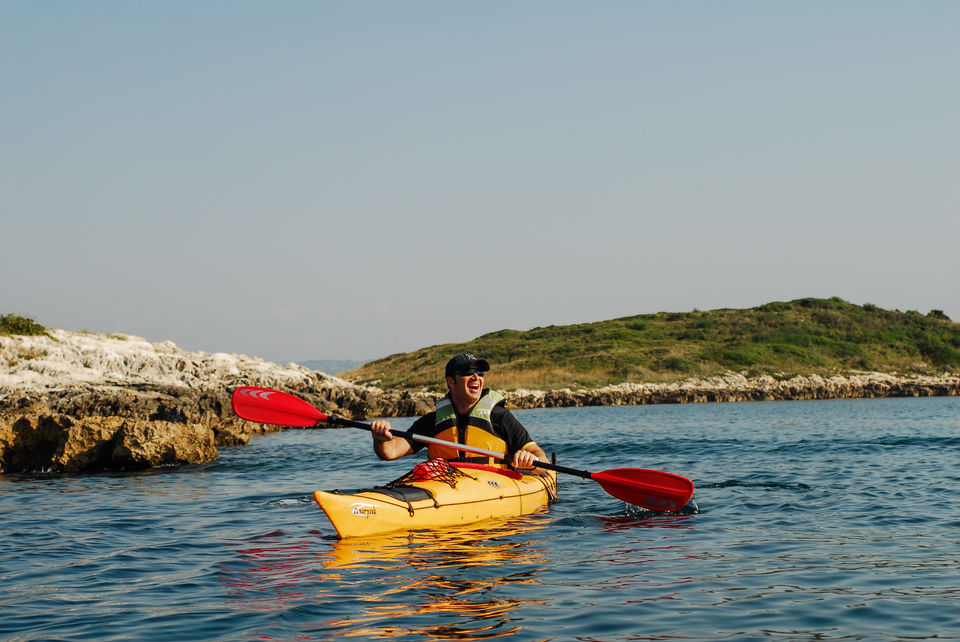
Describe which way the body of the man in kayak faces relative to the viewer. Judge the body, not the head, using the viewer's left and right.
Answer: facing the viewer

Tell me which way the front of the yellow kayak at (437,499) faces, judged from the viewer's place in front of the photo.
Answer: facing the viewer and to the left of the viewer
